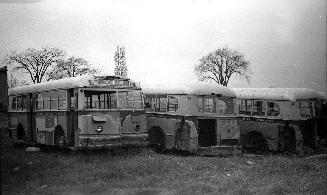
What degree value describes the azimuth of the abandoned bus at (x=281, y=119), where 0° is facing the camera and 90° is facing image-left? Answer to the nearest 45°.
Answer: approximately 135°

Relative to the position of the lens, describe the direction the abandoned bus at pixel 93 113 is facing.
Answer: facing the viewer and to the right of the viewer

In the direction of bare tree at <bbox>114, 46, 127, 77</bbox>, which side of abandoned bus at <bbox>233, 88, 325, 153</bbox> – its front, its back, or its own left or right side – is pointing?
front

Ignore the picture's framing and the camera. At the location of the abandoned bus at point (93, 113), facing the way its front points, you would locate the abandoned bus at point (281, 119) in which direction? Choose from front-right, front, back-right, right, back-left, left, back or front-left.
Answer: front-left

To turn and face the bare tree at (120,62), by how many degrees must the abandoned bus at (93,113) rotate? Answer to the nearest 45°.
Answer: approximately 135° to its left
